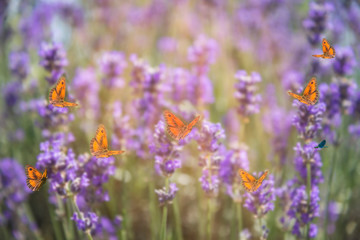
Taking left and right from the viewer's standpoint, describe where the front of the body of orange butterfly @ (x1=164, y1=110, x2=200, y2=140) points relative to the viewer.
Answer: facing away from the viewer and to the right of the viewer

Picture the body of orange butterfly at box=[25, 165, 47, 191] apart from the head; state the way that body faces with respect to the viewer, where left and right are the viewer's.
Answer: facing away from the viewer and to the right of the viewer

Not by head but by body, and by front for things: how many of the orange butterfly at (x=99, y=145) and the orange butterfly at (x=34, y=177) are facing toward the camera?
0
